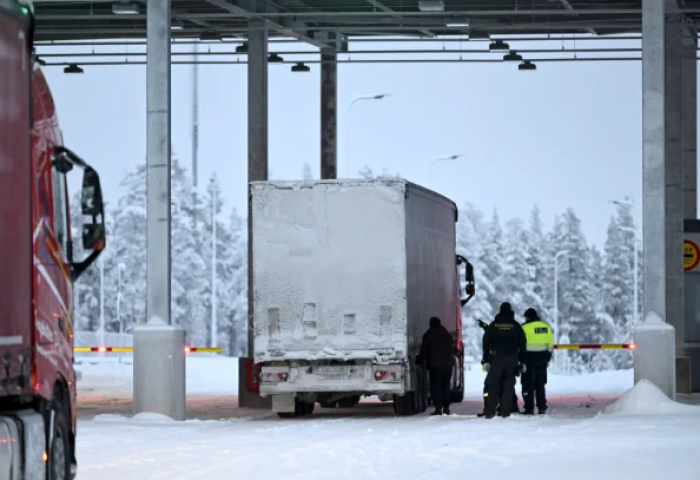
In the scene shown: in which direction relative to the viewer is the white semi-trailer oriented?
away from the camera

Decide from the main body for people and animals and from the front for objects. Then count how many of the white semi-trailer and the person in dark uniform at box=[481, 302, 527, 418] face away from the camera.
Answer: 2

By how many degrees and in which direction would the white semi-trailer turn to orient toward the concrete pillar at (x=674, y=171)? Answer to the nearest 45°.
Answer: approximately 45° to its right

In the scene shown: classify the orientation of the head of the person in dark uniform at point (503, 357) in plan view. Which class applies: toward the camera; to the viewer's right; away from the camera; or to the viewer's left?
away from the camera

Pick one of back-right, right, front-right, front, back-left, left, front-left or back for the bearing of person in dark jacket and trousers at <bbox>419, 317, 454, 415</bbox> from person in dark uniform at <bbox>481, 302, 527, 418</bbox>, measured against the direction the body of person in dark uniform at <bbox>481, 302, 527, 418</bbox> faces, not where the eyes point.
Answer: front-left

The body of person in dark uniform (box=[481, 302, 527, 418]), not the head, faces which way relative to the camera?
away from the camera

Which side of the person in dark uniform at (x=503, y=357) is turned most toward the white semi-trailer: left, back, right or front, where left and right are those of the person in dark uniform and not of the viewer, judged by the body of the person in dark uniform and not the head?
left
